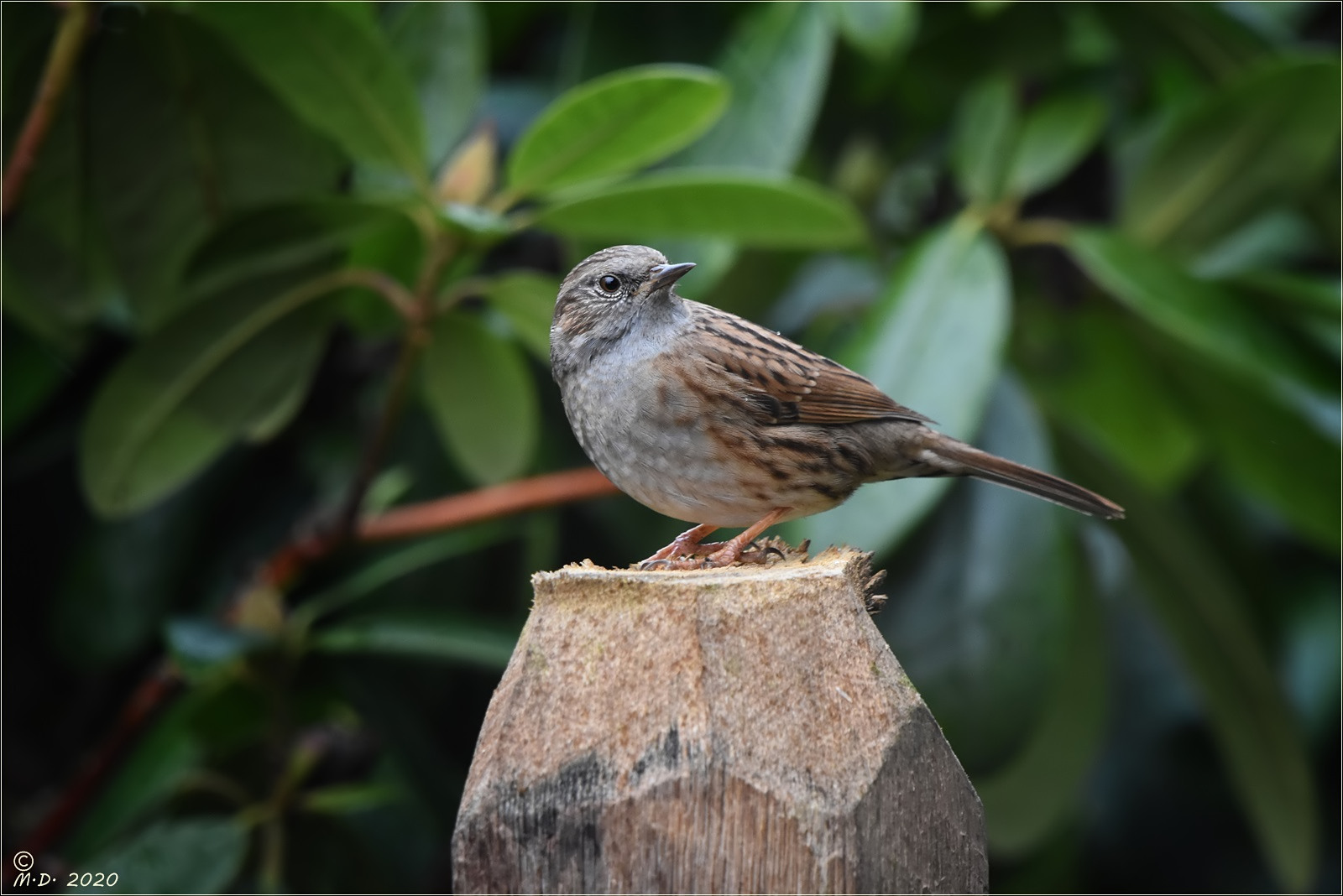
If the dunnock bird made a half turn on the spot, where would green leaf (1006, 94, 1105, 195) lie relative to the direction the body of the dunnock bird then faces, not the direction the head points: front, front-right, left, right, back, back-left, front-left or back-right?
front-left

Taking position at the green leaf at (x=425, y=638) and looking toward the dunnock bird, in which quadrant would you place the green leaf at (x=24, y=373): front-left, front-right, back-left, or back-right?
back-right

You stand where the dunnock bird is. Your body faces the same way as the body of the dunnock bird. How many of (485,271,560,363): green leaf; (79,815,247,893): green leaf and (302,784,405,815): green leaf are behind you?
0

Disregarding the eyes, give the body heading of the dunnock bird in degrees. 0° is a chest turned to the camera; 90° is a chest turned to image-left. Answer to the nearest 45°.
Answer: approximately 90°

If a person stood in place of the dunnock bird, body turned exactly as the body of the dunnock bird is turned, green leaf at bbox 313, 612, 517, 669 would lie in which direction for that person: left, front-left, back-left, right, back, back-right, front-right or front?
front-right

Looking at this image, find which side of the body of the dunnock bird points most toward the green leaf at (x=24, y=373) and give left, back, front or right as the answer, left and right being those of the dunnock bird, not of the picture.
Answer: front

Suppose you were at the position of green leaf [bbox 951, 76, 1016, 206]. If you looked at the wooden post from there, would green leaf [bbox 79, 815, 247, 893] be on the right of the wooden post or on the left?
right
